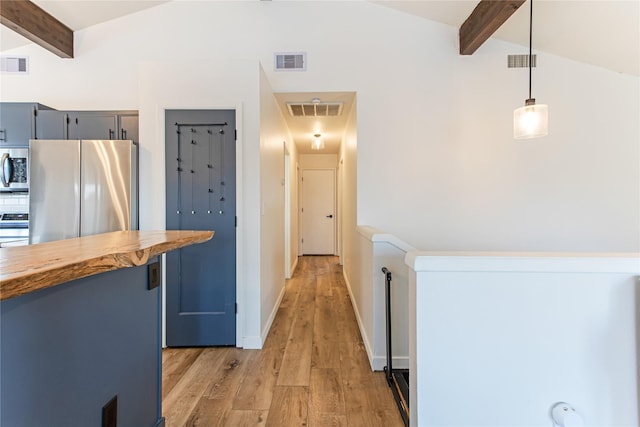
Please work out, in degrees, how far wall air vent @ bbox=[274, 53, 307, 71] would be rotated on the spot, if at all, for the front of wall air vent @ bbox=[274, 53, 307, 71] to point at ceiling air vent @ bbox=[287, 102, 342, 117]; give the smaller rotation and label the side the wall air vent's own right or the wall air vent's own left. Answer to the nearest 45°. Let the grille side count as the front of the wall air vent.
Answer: approximately 135° to the wall air vent's own left

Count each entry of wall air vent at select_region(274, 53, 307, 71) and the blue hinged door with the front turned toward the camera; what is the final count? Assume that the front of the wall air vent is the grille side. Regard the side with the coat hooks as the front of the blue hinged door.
2

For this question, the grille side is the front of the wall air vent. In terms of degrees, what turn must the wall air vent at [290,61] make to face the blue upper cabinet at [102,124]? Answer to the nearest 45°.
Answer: approximately 90° to its right

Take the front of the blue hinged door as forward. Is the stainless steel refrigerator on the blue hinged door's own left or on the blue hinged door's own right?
on the blue hinged door's own right

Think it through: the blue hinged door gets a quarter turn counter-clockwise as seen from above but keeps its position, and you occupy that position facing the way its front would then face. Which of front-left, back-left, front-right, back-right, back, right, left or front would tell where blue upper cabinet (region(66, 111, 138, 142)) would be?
back-left

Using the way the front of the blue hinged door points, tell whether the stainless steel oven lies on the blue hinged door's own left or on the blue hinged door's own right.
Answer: on the blue hinged door's own right

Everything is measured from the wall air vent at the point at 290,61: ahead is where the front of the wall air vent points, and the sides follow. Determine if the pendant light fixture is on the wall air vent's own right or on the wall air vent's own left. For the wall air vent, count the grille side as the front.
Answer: on the wall air vent's own left

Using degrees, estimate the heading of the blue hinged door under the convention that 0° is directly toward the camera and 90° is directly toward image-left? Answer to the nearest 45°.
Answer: approximately 0°

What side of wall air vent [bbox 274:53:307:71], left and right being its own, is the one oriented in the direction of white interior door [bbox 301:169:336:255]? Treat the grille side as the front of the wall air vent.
back
